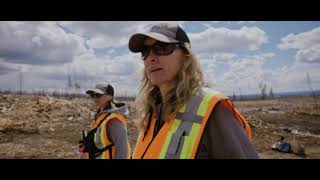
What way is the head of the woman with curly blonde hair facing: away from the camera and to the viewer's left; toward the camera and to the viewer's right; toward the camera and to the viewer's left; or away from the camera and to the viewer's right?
toward the camera and to the viewer's left
